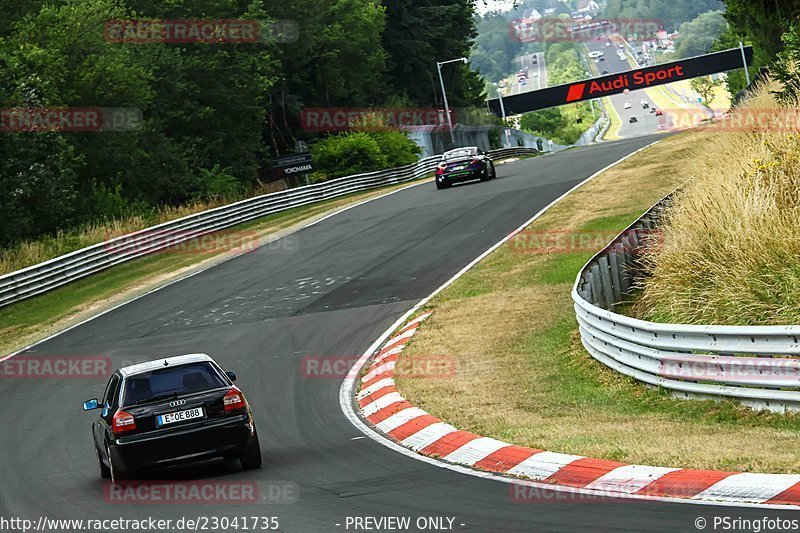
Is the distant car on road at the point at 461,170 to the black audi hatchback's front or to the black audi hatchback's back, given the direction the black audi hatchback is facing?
to the front

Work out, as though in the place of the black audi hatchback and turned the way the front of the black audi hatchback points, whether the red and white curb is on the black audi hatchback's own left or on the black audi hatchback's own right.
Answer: on the black audi hatchback's own right

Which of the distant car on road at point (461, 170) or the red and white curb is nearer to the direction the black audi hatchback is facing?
the distant car on road

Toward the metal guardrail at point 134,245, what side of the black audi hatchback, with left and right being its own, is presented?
front

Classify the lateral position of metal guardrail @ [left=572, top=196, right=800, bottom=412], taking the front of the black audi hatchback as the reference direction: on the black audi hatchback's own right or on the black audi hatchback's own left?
on the black audi hatchback's own right

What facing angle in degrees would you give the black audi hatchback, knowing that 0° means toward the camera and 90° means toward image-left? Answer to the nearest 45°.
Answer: approximately 180°
